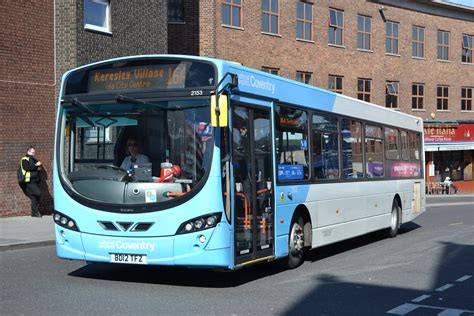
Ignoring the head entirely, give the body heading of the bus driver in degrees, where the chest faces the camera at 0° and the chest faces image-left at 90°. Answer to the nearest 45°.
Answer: approximately 45°

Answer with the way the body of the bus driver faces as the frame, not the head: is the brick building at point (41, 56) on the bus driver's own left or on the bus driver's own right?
on the bus driver's own right

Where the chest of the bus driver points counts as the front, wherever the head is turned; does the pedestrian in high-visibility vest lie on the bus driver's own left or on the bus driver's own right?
on the bus driver's own right
